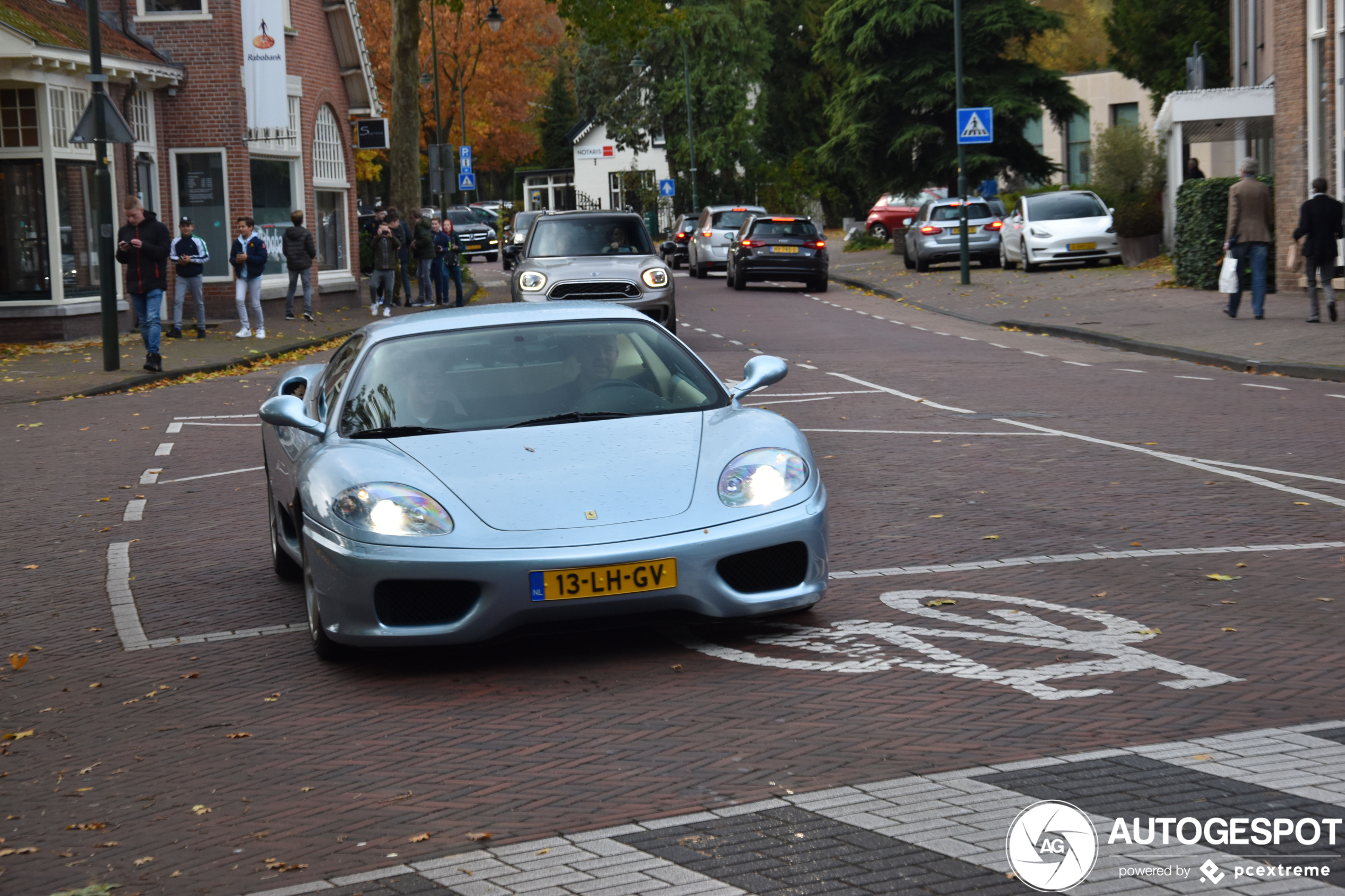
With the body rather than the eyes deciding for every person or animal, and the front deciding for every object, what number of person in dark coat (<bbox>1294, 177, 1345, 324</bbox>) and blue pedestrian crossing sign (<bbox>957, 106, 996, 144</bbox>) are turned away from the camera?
1

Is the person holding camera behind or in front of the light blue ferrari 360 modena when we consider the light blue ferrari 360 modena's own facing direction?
behind

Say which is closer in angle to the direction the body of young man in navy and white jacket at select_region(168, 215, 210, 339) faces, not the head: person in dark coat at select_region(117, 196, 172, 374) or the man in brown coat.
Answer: the person in dark coat

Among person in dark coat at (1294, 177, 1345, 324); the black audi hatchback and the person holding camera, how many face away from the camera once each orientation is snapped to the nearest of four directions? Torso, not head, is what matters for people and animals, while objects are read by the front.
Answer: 2

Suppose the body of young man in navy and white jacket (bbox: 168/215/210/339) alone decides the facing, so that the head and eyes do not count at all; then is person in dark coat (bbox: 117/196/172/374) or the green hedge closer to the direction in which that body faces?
the person in dark coat

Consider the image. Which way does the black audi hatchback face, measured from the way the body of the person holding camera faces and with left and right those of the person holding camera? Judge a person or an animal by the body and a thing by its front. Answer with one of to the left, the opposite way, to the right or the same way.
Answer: the opposite way

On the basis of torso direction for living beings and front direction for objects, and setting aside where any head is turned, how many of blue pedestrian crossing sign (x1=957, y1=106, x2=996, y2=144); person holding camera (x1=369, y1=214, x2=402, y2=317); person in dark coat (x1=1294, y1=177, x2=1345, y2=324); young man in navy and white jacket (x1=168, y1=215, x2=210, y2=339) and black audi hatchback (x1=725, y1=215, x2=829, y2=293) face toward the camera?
3

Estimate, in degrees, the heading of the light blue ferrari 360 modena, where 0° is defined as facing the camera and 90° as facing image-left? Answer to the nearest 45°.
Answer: approximately 0°

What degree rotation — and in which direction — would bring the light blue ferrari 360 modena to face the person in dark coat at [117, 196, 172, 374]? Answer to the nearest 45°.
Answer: approximately 180°

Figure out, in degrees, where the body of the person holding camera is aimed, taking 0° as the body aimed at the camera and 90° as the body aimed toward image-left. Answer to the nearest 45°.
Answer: approximately 0°

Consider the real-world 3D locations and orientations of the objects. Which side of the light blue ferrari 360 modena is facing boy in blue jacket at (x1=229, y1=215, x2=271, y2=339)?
back

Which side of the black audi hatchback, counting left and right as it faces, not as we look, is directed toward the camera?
back

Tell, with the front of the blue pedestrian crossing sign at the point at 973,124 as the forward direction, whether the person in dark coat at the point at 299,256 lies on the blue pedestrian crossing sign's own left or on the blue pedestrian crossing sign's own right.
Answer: on the blue pedestrian crossing sign's own right

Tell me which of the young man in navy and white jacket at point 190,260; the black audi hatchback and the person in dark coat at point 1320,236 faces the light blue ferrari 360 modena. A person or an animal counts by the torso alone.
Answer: the young man in navy and white jacket

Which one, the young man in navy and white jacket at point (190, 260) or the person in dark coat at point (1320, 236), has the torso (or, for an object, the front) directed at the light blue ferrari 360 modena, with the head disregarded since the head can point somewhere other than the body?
the young man in navy and white jacket
